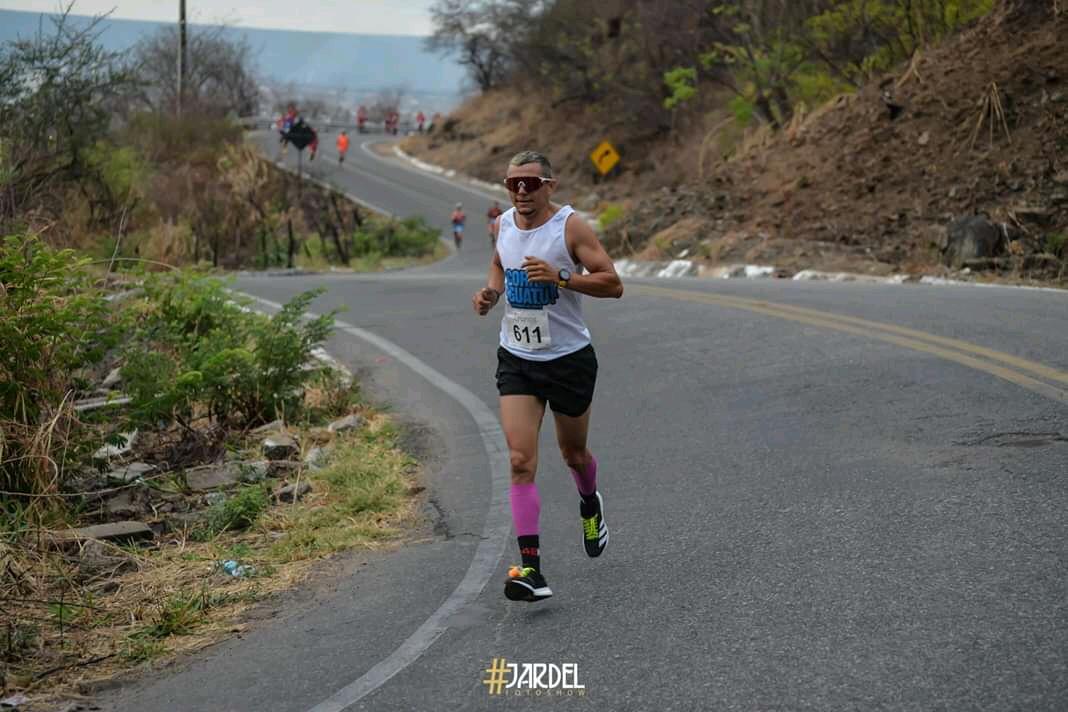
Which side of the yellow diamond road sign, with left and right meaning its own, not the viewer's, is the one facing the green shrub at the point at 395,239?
right

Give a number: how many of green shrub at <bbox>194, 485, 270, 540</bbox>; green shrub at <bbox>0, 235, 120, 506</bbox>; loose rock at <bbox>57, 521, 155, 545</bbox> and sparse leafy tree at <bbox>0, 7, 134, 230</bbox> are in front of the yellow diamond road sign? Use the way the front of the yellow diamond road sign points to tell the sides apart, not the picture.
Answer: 4

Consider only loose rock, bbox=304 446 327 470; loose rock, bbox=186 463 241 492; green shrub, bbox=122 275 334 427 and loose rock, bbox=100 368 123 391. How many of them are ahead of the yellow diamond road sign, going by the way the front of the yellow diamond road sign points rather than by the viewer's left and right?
4

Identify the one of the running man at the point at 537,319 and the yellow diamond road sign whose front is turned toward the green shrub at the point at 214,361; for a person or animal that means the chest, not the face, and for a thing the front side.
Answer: the yellow diamond road sign

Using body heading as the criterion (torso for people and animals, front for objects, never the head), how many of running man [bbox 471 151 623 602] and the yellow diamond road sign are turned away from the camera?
0

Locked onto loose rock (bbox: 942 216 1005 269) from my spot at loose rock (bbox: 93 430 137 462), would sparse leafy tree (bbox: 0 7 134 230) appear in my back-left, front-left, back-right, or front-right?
front-left

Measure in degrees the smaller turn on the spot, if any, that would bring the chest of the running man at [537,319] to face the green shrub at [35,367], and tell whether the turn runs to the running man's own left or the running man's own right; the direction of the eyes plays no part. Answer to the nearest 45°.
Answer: approximately 90° to the running man's own right

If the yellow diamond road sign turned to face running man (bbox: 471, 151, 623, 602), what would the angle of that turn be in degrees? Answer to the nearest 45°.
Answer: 0° — it already faces them

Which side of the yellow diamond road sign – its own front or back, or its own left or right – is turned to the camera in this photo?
front

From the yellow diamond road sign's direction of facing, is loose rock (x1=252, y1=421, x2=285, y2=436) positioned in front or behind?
in front

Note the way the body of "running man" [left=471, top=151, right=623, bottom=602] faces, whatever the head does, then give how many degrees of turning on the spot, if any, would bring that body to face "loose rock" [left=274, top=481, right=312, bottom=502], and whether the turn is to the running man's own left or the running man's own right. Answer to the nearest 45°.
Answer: approximately 90° to the running man's own right

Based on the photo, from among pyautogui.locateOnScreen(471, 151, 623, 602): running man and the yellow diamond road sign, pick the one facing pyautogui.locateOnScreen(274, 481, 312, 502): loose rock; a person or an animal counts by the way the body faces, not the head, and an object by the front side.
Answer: the yellow diamond road sign

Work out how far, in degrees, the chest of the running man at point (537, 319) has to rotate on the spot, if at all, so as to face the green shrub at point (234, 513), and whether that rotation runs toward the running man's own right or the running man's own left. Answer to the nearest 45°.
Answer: approximately 90° to the running man's own right

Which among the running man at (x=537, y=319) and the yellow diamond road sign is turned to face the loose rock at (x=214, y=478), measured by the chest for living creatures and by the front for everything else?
the yellow diamond road sign

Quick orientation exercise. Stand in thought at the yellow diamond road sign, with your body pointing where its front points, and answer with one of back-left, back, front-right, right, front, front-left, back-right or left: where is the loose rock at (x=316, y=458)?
front

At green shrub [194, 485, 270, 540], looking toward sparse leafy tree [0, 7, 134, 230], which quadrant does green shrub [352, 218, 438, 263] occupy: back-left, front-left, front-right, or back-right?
front-right

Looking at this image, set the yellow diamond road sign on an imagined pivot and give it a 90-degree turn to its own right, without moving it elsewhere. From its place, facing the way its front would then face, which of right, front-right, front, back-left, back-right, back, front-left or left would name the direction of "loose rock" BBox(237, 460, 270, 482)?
left

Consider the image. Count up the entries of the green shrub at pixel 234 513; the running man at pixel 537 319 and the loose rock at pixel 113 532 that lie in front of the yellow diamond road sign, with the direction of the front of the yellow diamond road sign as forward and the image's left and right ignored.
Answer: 3
